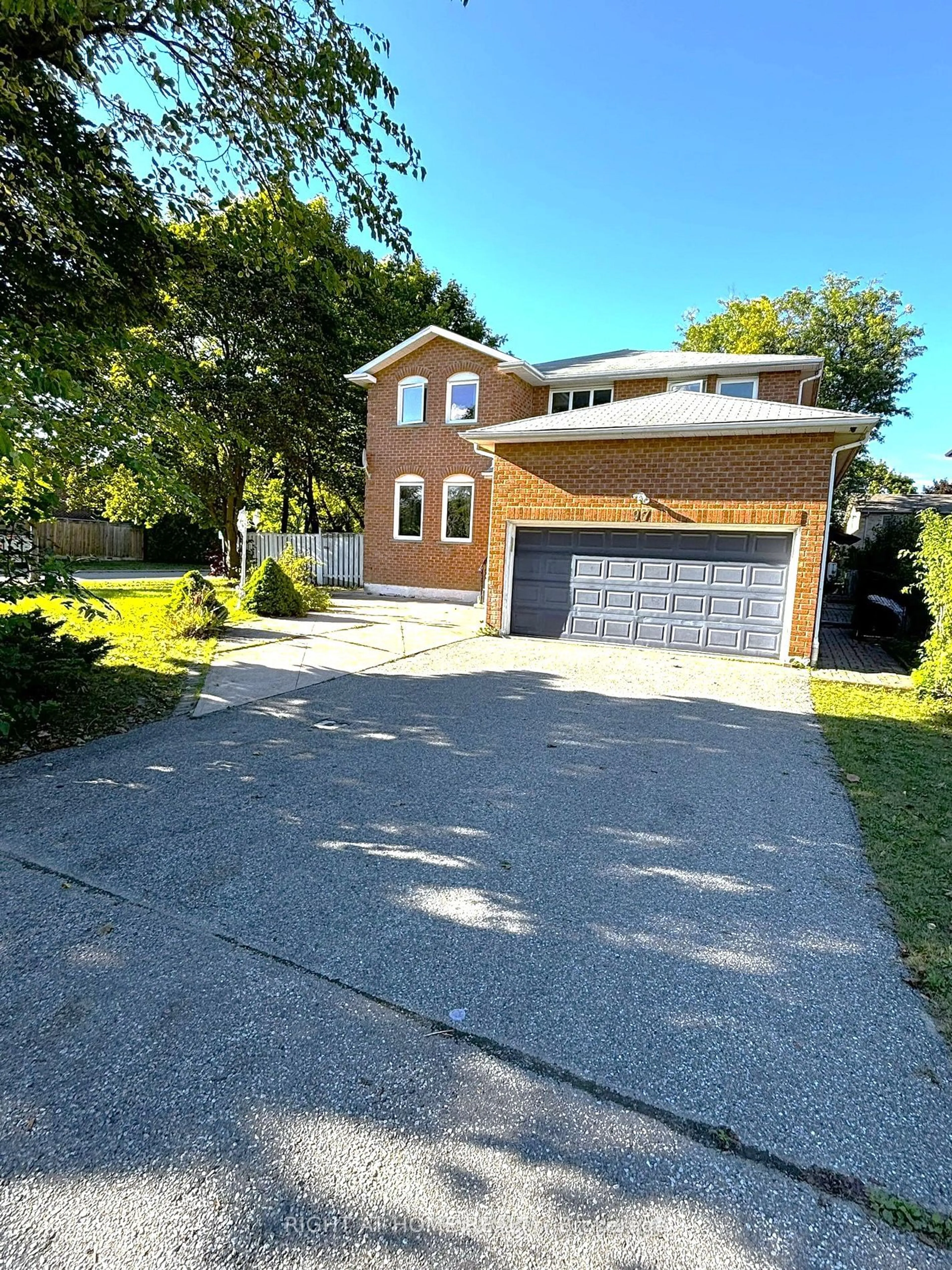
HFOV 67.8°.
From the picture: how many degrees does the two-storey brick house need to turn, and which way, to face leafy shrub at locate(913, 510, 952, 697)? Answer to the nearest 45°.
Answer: approximately 45° to its left

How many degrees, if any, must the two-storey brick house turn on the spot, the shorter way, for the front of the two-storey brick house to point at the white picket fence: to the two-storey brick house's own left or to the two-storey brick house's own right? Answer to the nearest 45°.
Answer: approximately 135° to the two-storey brick house's own right

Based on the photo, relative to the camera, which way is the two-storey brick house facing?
toward the camera

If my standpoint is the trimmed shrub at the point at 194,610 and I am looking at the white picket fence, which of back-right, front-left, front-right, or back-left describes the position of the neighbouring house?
front-right

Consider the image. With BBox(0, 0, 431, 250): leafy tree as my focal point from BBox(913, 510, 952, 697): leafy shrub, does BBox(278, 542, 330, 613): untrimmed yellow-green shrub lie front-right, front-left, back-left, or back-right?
front-right

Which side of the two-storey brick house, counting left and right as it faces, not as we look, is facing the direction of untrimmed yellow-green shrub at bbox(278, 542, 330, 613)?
right

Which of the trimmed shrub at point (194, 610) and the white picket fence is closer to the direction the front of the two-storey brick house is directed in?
the trimmed shrub

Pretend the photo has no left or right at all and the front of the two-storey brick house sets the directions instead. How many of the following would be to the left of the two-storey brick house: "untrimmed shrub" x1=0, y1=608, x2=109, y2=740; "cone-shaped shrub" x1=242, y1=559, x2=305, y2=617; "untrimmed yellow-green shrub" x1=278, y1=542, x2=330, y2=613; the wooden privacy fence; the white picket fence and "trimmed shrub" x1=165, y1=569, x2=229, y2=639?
0

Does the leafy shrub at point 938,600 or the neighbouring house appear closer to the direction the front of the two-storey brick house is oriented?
the leafy shrub

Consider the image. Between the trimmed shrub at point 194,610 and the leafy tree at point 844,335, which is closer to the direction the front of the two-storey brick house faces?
the trimmed shrub

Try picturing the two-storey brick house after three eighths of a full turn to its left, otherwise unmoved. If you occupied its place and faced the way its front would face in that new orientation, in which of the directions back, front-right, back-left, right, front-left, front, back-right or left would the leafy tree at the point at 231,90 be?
back

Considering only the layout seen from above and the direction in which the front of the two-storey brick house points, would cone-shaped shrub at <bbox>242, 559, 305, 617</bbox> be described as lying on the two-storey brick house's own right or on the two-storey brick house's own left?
on the two-storey brick house's own right

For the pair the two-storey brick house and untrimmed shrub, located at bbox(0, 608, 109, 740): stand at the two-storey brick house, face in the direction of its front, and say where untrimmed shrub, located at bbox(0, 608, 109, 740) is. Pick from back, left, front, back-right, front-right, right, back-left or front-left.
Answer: front-right

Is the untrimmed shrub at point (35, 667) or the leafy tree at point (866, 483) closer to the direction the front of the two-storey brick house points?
the untrimmed shrub

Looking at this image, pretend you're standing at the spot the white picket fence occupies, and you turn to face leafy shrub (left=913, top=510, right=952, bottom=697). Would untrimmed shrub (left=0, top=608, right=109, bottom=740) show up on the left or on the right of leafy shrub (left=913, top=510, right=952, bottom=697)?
right

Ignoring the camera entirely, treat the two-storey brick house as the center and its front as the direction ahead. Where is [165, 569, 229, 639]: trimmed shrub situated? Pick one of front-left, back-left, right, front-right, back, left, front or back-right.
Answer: right

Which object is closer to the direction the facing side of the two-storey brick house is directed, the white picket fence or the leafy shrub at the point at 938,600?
the leafy shrub

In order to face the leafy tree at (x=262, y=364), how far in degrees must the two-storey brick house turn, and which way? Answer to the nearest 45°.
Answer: approximately 135° to its right
